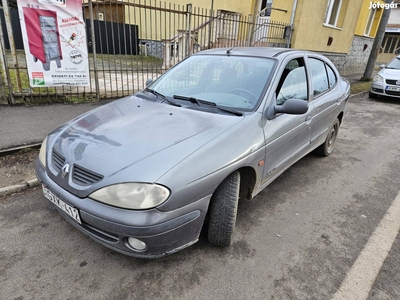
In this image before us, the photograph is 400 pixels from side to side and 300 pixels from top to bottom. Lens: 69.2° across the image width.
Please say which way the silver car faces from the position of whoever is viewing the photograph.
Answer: facing the viewer and to the left of the viewer

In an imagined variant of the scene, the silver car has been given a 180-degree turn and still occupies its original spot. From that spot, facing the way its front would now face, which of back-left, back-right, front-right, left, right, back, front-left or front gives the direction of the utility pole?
front

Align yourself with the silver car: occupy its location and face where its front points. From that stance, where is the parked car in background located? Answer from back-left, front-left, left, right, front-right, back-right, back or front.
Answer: back
